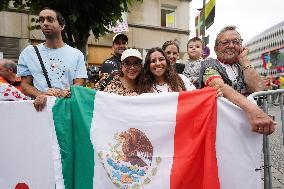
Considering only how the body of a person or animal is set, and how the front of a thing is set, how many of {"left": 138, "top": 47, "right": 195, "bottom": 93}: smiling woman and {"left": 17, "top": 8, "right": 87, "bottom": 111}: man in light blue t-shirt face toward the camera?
2

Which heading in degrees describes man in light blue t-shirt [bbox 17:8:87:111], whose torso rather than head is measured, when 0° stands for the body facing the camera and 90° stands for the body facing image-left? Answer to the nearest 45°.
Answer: approximately 0°

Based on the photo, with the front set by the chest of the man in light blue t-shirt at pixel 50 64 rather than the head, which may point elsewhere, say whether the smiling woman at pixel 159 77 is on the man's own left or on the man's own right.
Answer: on the man's own left

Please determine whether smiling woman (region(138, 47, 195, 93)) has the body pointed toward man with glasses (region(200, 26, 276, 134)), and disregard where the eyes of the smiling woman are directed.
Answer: no

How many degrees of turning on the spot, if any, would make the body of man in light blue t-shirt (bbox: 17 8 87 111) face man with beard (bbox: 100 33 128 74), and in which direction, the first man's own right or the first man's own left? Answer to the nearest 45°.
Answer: approximately 135° to the first man's own left

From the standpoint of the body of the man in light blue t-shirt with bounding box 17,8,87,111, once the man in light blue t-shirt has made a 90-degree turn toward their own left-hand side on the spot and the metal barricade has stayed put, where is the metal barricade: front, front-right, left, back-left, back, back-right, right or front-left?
front-right

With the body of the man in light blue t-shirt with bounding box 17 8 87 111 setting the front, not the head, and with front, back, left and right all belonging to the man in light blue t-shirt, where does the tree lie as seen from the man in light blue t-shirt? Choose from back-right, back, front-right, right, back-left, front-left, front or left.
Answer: back

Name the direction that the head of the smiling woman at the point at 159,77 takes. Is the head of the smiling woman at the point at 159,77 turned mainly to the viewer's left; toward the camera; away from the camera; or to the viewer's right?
toward the camera

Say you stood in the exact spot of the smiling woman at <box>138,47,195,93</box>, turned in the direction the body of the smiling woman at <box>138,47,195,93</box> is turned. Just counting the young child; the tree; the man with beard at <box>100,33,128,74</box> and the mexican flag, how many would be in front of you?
1

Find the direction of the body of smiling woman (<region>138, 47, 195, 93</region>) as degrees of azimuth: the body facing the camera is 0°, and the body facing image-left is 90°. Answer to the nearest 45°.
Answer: approximately 0°

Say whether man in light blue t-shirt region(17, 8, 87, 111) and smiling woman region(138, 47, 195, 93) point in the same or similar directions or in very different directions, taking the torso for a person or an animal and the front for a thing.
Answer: same or similar directions

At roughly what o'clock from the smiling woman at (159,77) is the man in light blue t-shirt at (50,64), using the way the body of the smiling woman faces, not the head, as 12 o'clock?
The man in light blue t-shirt is roughly at 3 o'clock from the smiling woman.

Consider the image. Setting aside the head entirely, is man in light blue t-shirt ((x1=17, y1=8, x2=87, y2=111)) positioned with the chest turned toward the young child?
no

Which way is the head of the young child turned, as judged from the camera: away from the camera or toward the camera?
toward the camera
